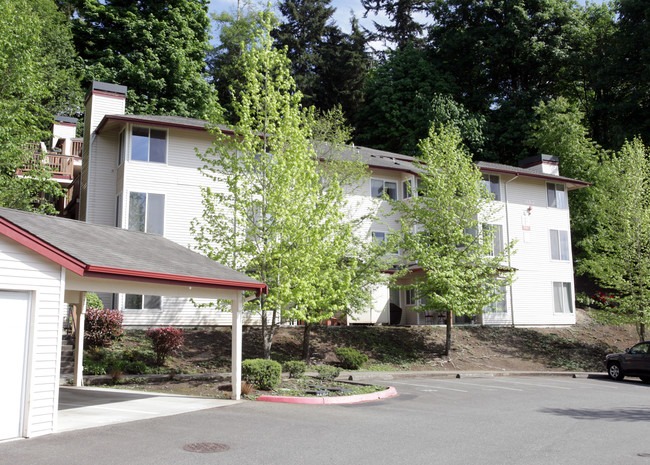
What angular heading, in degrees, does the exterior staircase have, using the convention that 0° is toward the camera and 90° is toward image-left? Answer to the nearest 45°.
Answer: approximately 0°

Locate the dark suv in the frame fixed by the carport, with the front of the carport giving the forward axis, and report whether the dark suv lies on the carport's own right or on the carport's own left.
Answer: on the carport's own left

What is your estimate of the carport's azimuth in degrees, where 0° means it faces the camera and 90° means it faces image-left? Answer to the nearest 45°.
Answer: approximately 315°

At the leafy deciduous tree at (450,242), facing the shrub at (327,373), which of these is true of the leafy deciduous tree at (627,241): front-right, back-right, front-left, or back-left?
back-left

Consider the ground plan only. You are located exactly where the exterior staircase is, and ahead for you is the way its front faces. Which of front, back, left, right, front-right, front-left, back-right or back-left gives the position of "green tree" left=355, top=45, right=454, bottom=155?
back-left

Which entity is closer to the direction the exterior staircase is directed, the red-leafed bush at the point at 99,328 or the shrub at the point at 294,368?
the shrub

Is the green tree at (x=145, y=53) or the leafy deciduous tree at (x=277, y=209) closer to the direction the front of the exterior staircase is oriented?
the leafy deciduous tree
